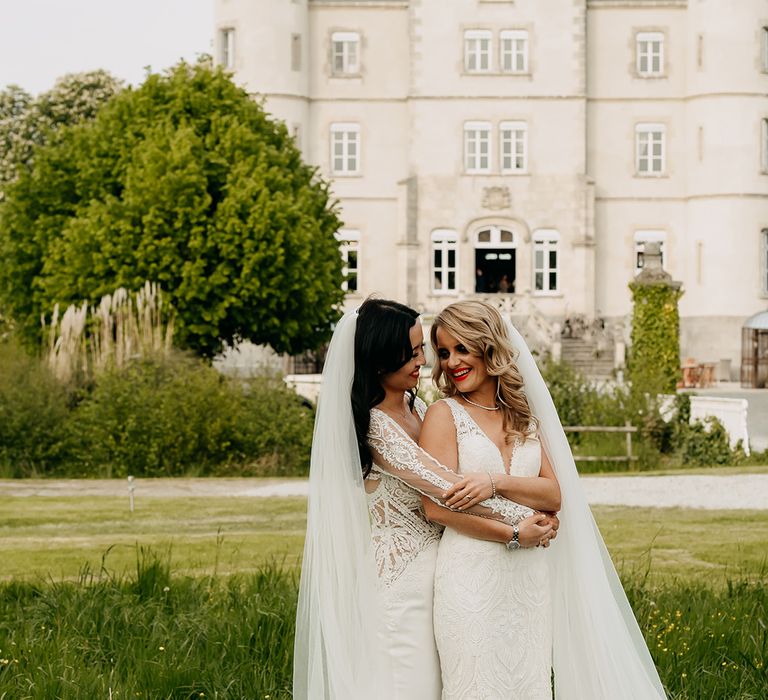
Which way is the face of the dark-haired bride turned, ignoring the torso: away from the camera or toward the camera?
toward the camera

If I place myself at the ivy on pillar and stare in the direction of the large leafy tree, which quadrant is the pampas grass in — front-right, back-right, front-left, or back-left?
front-left

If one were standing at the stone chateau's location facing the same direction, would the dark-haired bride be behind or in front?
in front

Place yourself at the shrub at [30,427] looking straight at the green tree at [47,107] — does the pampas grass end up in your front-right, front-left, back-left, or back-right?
front-right

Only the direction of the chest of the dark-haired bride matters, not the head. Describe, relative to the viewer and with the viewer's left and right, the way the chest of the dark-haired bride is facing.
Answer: facing to the right of the viewer

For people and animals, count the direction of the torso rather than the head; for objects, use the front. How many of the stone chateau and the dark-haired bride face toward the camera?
1

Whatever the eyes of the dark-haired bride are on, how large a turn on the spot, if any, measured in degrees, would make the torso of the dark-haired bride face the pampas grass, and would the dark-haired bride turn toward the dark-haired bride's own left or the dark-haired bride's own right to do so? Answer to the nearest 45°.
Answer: approximately 90° to the dark-haired bride's own left

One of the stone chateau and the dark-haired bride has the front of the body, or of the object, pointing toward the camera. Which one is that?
the stone chateau

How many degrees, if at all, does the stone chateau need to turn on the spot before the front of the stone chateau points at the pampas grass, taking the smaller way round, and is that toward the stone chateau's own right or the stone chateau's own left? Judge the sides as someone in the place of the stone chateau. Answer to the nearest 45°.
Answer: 0° — it already faces it

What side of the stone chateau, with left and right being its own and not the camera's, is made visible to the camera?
front

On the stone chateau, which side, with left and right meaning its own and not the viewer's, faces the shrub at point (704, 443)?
front

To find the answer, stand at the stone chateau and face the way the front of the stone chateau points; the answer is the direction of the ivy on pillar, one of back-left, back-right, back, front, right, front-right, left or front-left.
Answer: front

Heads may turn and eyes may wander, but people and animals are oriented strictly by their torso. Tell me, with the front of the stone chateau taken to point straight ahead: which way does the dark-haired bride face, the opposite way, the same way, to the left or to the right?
to the left
